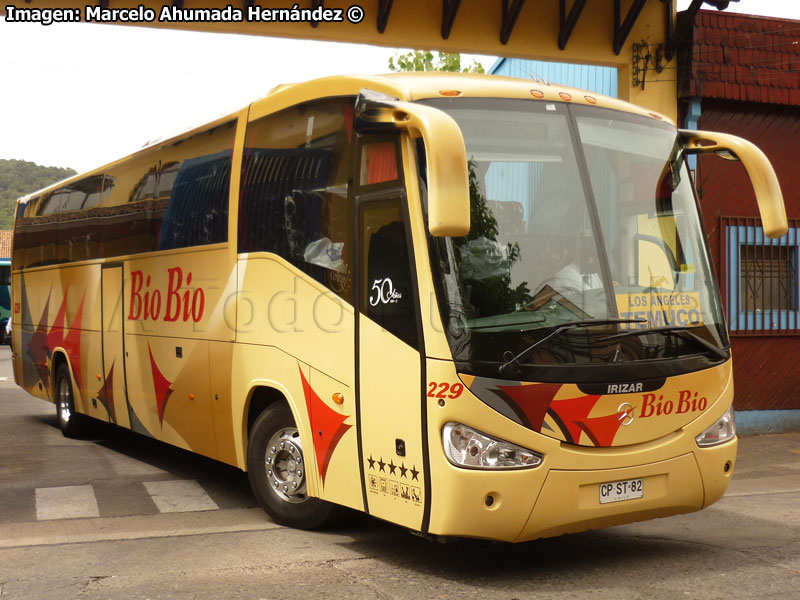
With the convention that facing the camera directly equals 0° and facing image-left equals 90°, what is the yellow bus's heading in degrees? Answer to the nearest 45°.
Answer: approximately 315°
